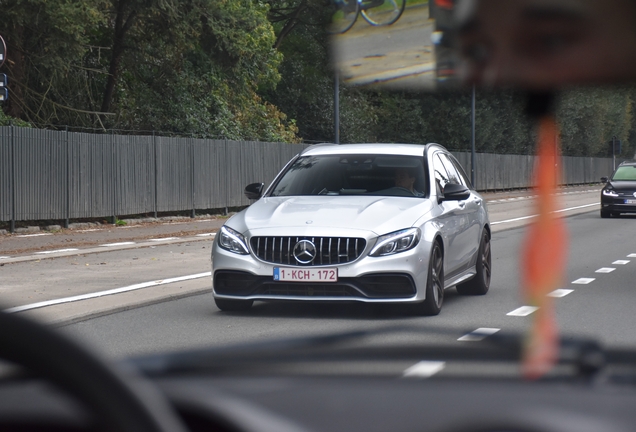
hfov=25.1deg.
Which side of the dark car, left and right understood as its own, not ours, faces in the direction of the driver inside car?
front

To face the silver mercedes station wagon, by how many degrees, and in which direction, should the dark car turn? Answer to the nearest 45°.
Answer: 0° — it already faces it

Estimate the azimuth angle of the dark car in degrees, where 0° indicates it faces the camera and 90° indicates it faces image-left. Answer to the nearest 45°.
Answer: approximately 0°
